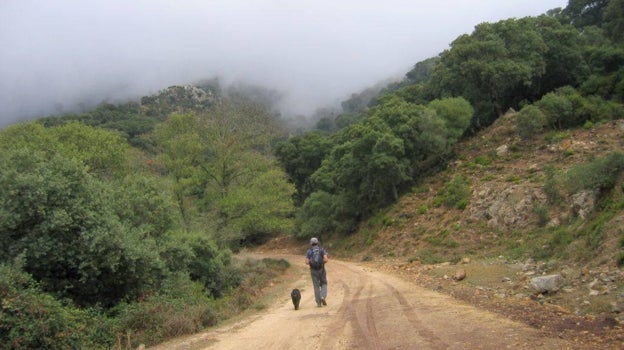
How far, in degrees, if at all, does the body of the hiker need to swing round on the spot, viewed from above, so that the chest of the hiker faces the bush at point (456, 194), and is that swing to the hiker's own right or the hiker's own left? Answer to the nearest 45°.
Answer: approximately 45° to the hiker's own right

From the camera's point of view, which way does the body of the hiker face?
away from the camera

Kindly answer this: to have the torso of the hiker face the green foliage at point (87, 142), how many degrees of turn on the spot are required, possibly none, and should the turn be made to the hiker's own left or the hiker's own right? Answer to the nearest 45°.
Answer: approximately 45° to the hiker's own left

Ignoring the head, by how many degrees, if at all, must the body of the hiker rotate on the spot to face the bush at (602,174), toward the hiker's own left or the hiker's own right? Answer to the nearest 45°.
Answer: approximately 90° to the hiker's own right

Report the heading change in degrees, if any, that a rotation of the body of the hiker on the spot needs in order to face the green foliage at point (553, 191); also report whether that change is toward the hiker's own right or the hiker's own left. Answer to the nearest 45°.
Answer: approximately 45° to the hiker's own right

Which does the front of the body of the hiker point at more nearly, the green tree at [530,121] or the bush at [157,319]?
the green tree

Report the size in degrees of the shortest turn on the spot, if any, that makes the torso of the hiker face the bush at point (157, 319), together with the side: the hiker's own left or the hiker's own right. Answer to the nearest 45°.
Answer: approximately 90° to the hiker's own left

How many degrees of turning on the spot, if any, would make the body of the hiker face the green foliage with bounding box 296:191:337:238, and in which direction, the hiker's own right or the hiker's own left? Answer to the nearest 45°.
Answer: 0° — they already face it

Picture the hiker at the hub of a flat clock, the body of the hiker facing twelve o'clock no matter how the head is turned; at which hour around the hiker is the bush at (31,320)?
The bush is roughly at 8 o'clock from the hiker.
